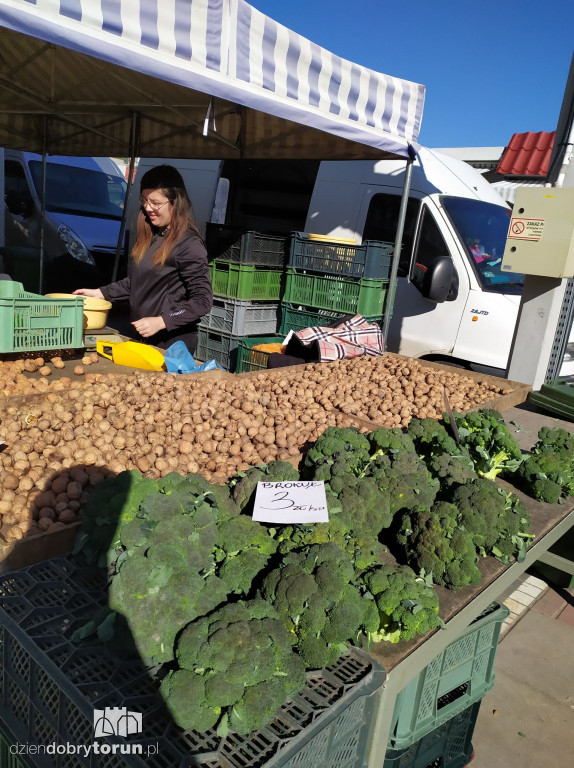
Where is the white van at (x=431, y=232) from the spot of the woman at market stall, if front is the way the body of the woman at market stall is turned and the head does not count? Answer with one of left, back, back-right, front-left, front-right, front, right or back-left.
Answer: back

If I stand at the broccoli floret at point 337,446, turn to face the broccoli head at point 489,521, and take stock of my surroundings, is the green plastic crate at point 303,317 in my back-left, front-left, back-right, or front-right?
back-left

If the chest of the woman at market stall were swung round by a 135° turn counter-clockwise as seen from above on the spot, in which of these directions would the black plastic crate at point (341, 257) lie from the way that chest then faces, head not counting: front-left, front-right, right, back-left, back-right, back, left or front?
front-left

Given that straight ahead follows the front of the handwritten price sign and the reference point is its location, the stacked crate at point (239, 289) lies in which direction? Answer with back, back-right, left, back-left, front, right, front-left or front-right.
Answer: back

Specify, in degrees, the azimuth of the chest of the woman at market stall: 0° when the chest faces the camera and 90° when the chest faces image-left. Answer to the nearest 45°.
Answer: approximately 45°

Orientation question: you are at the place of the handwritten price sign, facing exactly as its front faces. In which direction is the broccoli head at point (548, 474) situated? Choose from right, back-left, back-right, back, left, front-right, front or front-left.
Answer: back-left

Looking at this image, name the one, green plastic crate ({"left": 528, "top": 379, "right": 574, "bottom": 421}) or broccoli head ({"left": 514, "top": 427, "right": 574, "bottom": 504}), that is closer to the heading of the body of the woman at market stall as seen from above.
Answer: the broccoli head

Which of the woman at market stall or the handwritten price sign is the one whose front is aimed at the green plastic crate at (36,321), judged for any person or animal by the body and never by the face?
the woman at market stall

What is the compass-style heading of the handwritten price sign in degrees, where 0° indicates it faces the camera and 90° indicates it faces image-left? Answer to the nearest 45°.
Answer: approximately 0°

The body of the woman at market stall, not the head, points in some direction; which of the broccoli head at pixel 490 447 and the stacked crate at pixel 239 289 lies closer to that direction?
the broccoli head
